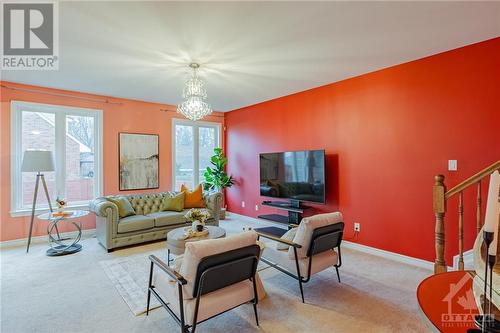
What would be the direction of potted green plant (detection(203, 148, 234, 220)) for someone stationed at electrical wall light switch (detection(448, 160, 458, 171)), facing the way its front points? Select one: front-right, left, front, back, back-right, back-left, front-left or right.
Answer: right

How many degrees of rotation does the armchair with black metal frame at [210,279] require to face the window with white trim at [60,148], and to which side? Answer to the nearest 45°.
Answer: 0° — it already faces it

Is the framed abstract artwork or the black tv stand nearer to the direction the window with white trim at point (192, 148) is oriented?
the black tv stand

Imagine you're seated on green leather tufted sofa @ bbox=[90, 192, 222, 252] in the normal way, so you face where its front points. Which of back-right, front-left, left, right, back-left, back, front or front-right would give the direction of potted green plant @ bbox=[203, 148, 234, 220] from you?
left

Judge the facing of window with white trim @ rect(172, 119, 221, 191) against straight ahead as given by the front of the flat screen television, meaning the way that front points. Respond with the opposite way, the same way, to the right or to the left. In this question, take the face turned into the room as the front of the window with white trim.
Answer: to the left

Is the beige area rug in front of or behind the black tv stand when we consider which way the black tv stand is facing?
in front

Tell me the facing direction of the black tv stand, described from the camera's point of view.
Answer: facing the viewer and to the left of the viewer

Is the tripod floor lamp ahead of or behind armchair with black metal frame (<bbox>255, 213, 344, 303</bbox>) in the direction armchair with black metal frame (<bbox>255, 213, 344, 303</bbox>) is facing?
ahead

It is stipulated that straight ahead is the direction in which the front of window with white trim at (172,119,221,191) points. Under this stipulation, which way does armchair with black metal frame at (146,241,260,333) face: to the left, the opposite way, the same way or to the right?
the opposite way
